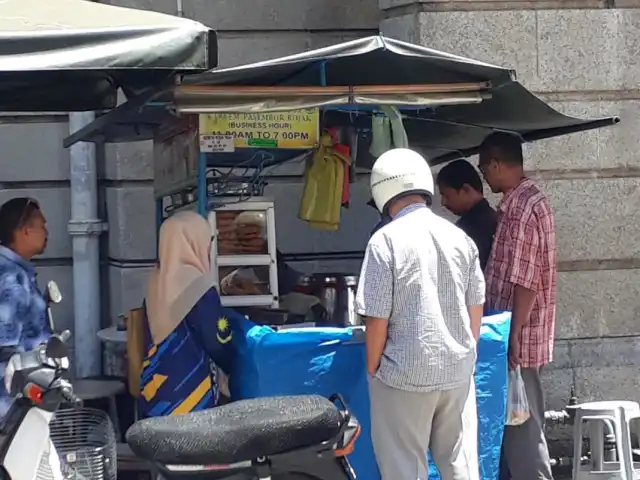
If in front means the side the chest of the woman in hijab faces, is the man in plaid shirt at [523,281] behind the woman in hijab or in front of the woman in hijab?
in front

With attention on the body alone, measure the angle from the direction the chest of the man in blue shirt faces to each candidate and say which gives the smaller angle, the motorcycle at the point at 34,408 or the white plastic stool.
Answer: the white plastic stool

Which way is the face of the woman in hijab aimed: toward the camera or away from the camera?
away from the camera

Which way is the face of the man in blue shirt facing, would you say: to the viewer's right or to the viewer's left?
to the viewer's right

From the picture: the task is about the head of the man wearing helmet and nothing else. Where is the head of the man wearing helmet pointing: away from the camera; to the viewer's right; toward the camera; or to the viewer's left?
away from the camera

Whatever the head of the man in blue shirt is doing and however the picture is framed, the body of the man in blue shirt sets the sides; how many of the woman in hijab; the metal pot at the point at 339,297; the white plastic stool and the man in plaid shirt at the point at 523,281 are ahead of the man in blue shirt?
4

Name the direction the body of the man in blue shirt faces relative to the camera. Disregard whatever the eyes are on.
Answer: to the viewer's right

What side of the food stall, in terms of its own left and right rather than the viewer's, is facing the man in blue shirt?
right

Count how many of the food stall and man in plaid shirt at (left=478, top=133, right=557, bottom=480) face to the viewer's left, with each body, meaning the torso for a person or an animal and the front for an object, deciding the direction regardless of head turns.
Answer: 1

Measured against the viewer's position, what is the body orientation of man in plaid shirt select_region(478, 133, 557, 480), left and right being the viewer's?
facing to the left of the viewer

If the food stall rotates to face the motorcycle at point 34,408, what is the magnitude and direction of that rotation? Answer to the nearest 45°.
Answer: approximately 45° to its right

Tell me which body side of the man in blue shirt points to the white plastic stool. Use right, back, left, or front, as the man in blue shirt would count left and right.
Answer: front

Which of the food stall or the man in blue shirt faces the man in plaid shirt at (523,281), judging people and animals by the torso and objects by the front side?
the man in blue shirt

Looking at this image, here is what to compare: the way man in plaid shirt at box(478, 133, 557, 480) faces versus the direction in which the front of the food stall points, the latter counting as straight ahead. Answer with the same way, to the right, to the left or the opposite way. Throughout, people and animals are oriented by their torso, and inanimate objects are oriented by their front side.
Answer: to the right

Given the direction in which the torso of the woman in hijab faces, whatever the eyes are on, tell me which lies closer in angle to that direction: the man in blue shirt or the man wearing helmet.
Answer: the man wearing helmet

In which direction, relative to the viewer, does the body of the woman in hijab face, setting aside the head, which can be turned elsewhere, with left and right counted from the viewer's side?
facing away from the viewer and to the right of the viewer

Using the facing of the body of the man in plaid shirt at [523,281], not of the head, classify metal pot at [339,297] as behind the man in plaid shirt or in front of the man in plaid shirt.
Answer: in front
